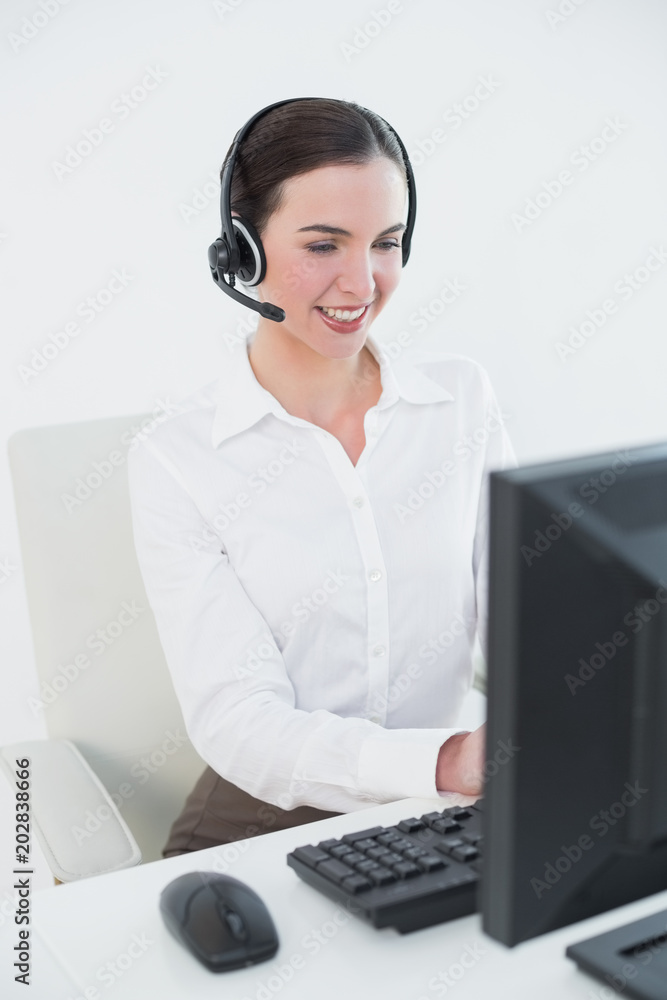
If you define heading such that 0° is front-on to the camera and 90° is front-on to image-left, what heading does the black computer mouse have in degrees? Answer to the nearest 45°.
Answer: approximately 315°

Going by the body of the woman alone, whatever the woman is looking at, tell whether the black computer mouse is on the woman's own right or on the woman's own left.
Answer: on the woman's own right

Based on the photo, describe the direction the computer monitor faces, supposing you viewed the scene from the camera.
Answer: facing away from the viewer and to the left of the viewer

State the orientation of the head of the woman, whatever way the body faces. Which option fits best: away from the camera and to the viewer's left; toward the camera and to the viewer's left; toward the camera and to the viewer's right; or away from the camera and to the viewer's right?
toward the camera and to the viewer's right

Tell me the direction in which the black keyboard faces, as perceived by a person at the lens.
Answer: facing away from the viewer and to the left of the viewer

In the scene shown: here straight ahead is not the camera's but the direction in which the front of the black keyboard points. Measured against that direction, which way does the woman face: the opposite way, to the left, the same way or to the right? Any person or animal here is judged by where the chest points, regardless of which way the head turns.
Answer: the opposite way

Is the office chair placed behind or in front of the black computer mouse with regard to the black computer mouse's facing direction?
behind
